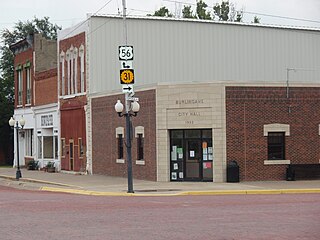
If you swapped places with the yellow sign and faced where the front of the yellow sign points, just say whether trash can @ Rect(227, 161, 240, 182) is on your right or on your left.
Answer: on your left

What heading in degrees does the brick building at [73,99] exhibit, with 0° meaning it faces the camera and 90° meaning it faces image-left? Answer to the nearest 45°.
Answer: approximately 45°

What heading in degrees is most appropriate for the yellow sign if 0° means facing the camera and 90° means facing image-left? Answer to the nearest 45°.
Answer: approximately 0°

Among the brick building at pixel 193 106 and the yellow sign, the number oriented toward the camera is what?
2

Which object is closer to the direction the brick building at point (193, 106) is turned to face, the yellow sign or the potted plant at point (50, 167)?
the yellow sign

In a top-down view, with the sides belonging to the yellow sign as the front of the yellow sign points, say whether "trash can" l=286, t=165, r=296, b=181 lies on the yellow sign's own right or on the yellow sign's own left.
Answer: on the yellow sign's own left

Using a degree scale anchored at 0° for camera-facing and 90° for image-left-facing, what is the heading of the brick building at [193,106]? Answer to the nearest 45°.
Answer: approximately 0°
